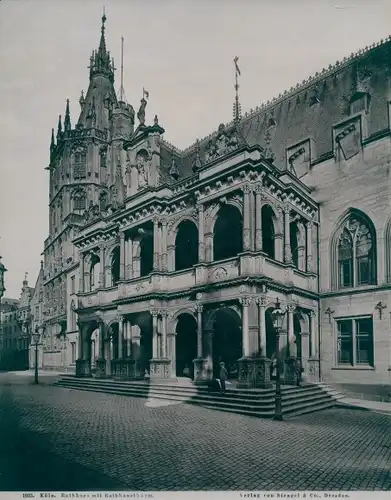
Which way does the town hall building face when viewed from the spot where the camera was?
facing the viewer and to the left of the viewer
